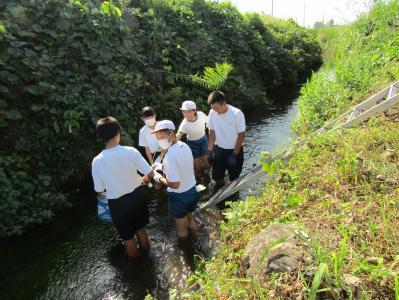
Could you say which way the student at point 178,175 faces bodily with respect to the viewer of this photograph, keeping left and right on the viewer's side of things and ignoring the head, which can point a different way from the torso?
facing to the left of the viewer

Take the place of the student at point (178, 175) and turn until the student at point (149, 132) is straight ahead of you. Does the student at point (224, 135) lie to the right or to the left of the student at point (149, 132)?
right

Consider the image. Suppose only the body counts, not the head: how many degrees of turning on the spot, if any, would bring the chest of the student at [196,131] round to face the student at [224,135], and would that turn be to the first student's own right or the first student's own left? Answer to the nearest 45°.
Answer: approximately 90° to the first student's own left

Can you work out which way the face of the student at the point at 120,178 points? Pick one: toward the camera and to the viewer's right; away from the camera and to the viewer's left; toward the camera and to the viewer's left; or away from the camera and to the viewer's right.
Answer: away from the camera and to the viewer's right

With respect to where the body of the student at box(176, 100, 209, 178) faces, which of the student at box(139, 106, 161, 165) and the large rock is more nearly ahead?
the student

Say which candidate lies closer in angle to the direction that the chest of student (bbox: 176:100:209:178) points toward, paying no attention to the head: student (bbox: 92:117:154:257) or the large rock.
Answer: the student

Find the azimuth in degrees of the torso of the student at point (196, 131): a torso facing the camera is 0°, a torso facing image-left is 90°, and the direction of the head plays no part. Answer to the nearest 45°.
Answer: approximately 45°

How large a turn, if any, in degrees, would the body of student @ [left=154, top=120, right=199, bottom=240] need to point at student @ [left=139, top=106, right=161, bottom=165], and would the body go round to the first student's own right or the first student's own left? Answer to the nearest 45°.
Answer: approximately 90° to the first student's own right

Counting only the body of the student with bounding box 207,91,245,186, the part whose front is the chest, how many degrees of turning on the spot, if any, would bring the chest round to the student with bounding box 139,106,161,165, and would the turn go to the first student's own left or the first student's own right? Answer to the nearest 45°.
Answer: approximately 45° to the first student's own right

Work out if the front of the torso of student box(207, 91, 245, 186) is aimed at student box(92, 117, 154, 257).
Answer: yes
